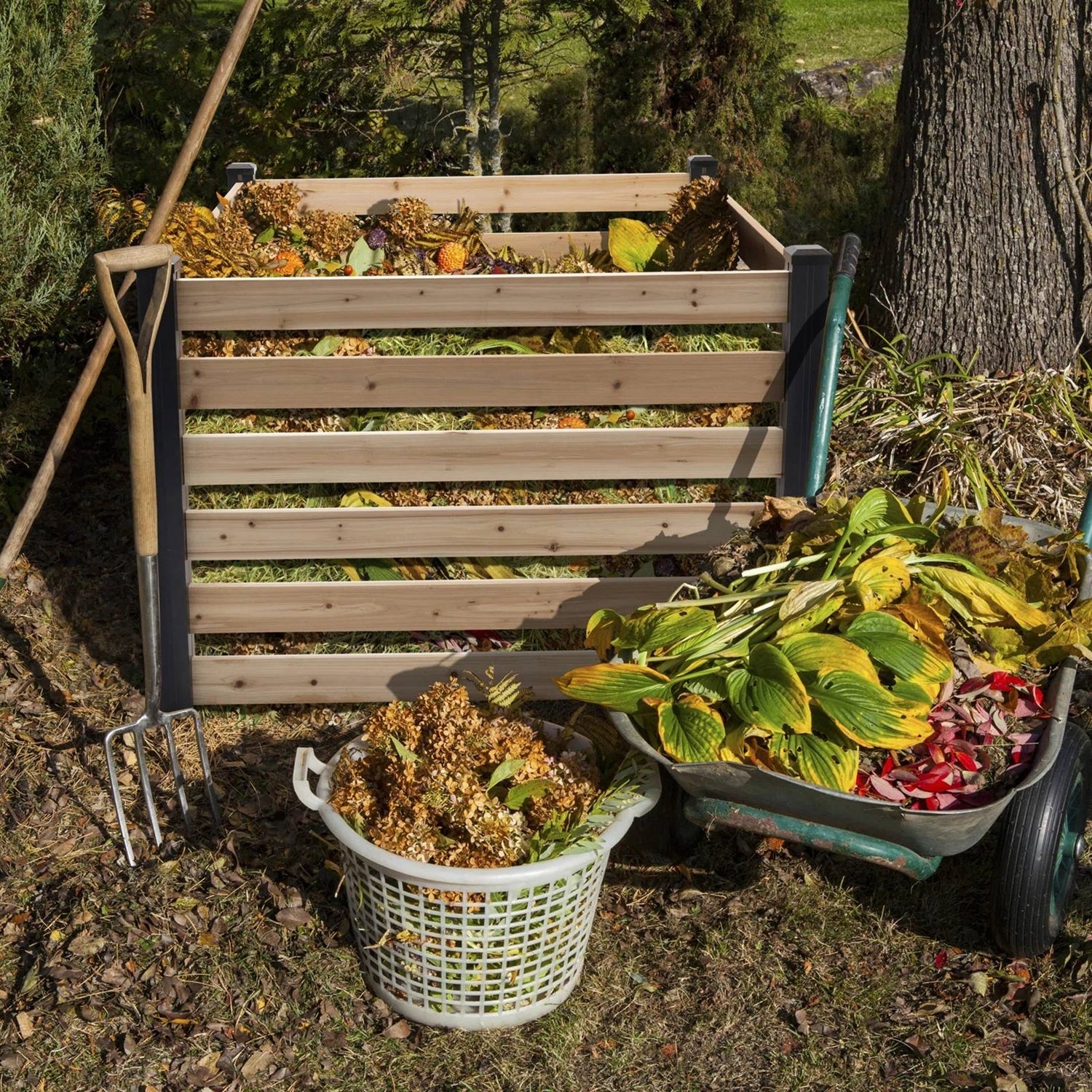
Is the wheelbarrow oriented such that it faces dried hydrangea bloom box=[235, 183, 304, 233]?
no

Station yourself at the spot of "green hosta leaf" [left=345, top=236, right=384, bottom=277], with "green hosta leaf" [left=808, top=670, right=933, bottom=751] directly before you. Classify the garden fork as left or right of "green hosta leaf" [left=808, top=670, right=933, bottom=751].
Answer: right

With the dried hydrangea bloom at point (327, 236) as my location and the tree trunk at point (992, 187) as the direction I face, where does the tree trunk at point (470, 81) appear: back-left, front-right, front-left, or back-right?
front-left
